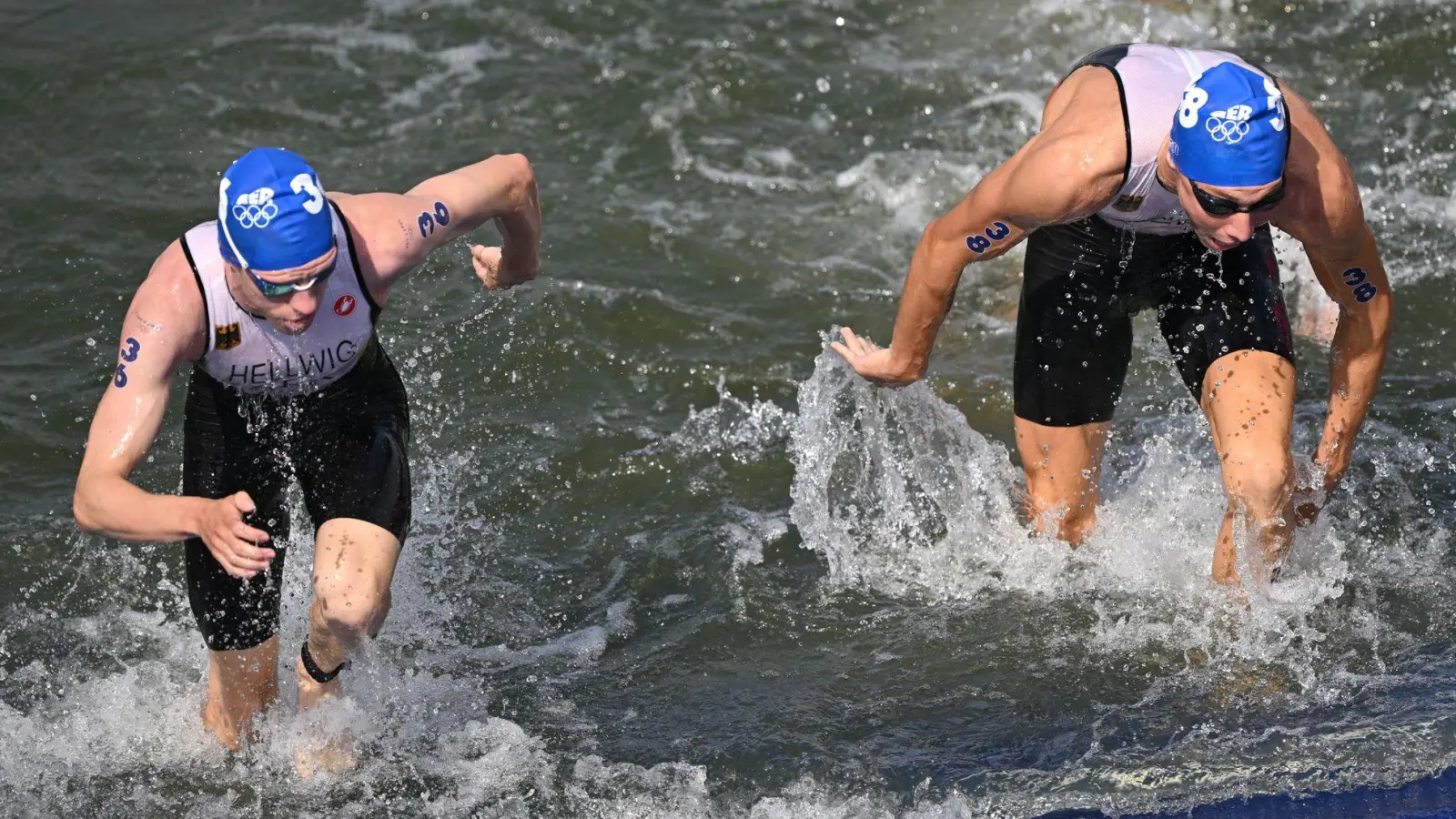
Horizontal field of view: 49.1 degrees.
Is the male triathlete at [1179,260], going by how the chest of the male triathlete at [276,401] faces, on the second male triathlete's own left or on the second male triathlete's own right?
on the second male triathlete's own left

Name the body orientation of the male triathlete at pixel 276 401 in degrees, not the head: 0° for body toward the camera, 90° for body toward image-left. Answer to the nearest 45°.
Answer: approximately 0°
